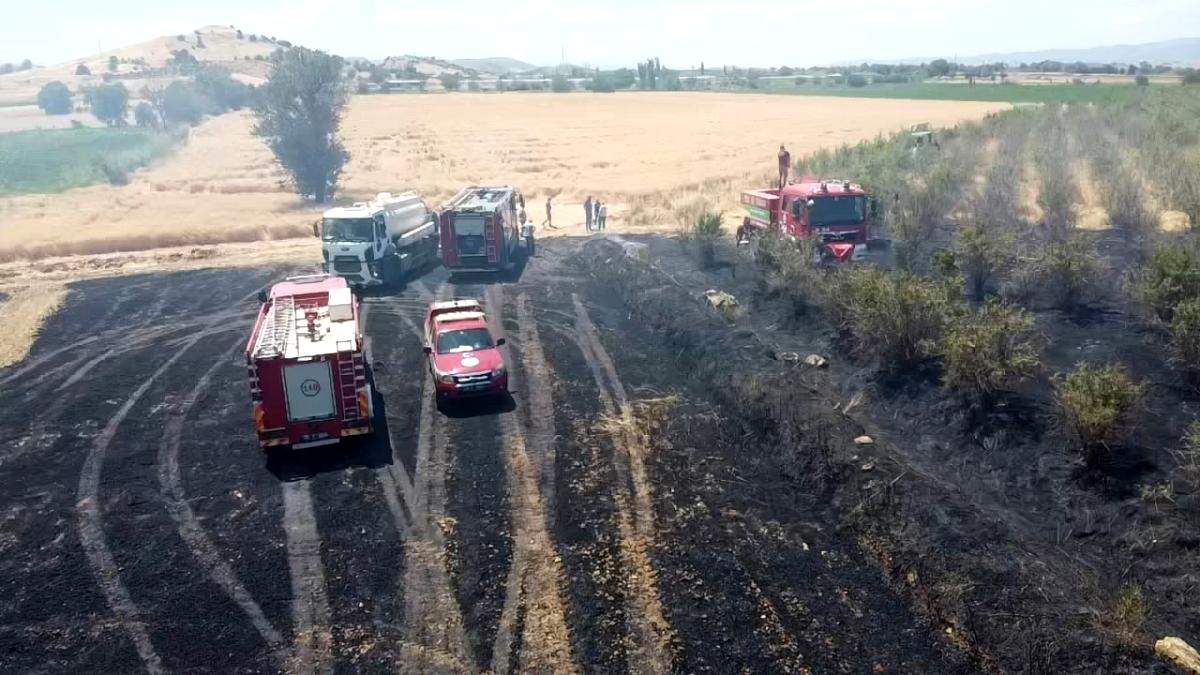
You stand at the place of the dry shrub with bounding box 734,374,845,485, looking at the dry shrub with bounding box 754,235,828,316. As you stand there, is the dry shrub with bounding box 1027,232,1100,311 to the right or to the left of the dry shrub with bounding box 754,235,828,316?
right

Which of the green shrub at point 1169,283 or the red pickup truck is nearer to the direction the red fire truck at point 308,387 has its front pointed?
the red pickup truck

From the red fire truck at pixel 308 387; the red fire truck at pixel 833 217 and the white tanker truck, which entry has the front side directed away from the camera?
the red fire truck at pixel 308 387

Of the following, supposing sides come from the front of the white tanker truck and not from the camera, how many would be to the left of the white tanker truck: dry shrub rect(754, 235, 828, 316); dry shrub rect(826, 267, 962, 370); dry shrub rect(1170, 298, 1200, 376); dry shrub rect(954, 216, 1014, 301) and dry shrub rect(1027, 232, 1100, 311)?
5

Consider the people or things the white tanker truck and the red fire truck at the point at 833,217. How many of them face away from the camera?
0

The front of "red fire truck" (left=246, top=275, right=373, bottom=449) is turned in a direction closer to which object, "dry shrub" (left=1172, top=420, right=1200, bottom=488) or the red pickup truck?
the red pickup truck

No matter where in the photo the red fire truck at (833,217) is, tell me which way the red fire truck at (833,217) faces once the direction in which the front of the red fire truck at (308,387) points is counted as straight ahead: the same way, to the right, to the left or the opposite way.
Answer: the opposite way

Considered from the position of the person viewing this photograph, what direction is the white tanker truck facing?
facing the viewer and to the left of the viewer

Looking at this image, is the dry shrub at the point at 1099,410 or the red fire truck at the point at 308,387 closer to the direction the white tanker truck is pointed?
the red fire truck

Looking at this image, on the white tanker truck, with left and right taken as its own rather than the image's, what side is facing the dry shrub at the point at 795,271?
left

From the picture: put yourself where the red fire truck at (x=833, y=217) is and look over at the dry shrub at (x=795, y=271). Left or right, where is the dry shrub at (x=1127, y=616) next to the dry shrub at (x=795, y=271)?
left

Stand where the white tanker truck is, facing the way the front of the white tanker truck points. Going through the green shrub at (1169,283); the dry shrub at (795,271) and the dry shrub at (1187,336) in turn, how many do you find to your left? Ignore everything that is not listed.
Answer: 3

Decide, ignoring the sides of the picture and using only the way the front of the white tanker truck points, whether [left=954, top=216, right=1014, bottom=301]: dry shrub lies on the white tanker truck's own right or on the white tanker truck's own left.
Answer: on the white tanker truck's own left

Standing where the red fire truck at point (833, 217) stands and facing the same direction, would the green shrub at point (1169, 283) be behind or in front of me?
in front

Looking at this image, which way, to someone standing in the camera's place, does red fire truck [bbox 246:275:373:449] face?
facing away from the viewer

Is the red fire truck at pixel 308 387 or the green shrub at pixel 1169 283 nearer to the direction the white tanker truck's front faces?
the red fire truck

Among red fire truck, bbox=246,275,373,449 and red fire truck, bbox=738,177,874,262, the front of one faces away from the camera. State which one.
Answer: red fire truck, bbox=246,275,373,449

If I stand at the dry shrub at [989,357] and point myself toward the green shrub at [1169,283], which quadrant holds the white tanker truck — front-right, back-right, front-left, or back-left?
back-left
